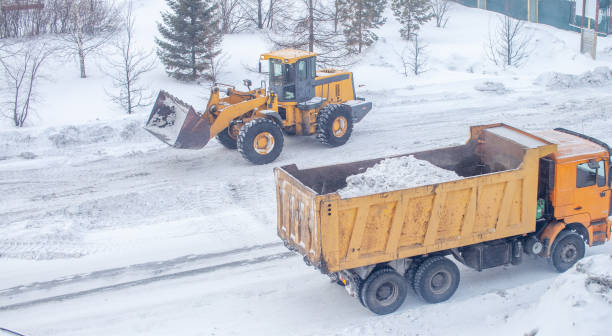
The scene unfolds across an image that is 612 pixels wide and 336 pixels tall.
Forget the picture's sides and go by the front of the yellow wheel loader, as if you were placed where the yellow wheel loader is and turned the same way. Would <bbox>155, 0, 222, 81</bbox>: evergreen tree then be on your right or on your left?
on your right

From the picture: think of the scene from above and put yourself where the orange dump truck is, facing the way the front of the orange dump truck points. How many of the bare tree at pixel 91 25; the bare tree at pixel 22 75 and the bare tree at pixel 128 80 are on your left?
3

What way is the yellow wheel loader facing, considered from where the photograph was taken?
facing the viewer and to the left of the viewer

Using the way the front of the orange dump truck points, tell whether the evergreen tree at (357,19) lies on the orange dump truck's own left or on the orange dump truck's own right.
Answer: on the orange dump truck's own left

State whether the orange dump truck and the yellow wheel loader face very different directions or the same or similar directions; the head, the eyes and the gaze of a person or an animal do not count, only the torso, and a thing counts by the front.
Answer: very different directions

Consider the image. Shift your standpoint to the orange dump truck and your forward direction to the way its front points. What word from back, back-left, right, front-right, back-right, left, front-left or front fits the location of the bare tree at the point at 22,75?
left

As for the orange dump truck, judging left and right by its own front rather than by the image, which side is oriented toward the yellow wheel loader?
left

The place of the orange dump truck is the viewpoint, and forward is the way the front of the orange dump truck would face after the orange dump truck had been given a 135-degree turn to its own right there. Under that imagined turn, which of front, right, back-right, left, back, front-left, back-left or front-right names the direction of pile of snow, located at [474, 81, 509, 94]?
back

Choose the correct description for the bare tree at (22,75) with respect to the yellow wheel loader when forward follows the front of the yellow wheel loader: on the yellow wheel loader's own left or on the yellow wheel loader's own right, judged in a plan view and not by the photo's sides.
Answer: on the yellow wheel loader's own right

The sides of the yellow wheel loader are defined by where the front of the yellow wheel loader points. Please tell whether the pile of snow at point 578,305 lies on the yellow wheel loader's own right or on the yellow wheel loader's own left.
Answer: on the yellow wheel loader's own left

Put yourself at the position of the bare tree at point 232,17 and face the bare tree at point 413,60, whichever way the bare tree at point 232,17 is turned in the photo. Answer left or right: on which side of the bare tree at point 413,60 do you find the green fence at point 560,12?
left

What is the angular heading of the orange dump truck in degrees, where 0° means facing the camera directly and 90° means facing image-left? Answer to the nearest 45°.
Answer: approximately 225°

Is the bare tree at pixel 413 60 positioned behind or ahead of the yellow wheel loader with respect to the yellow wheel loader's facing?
behind

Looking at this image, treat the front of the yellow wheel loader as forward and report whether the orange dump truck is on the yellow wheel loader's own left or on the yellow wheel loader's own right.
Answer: on the yellow wheel loader's own left
